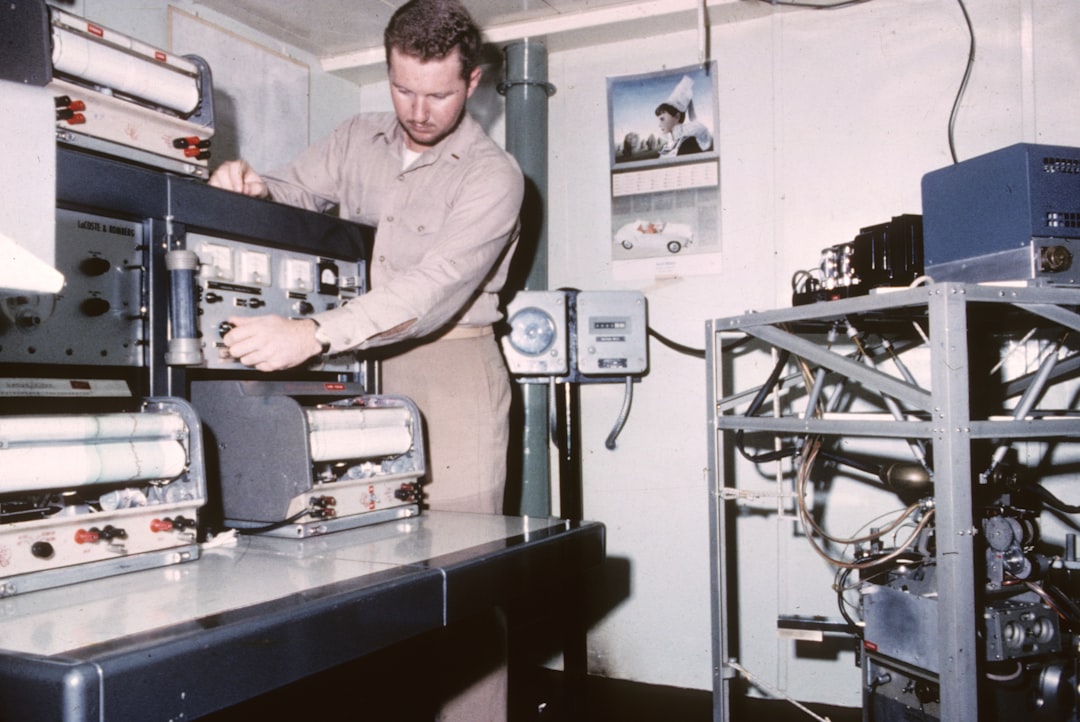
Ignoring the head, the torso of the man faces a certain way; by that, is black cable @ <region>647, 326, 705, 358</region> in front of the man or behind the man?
behind

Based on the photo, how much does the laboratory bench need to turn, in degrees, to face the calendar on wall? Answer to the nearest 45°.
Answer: approximately 90° to its left

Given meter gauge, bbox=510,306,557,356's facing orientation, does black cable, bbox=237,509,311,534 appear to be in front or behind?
in front

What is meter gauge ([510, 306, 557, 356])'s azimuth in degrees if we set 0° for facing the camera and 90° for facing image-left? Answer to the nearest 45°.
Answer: approximately 0°

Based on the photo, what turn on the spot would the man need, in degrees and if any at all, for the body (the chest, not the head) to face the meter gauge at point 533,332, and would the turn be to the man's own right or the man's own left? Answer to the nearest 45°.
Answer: approximately 180°

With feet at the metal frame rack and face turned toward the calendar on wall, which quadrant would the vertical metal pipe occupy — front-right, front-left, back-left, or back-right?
front-left

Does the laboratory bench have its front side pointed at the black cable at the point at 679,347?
no

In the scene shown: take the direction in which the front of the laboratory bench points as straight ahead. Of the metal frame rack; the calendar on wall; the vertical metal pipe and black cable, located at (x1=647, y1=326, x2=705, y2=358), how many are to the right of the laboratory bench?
0

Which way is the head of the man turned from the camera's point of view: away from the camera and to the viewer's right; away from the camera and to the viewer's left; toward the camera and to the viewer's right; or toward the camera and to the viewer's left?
toward the camera and to the viewer's left

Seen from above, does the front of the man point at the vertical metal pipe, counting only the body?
no

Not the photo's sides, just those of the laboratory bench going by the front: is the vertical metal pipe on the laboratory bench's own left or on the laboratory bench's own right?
on the laboratory bench's own left

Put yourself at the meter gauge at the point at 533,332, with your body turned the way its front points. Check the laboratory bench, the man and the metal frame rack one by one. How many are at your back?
0

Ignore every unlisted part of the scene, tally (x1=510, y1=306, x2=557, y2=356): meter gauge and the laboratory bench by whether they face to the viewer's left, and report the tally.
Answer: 0

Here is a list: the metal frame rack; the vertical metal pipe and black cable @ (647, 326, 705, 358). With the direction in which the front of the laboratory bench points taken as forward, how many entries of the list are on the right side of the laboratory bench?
0

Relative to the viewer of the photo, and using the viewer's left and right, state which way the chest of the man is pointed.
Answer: facing the viewer and to the left of the viewer

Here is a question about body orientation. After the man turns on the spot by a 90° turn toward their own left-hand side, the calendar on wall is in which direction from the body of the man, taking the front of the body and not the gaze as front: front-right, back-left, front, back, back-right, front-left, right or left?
left

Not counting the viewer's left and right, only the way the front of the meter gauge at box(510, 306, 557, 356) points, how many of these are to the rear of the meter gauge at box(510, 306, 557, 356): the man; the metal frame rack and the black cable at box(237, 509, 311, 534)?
0

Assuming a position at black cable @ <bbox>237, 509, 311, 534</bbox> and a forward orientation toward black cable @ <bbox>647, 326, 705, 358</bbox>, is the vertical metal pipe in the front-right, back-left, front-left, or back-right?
front-left
